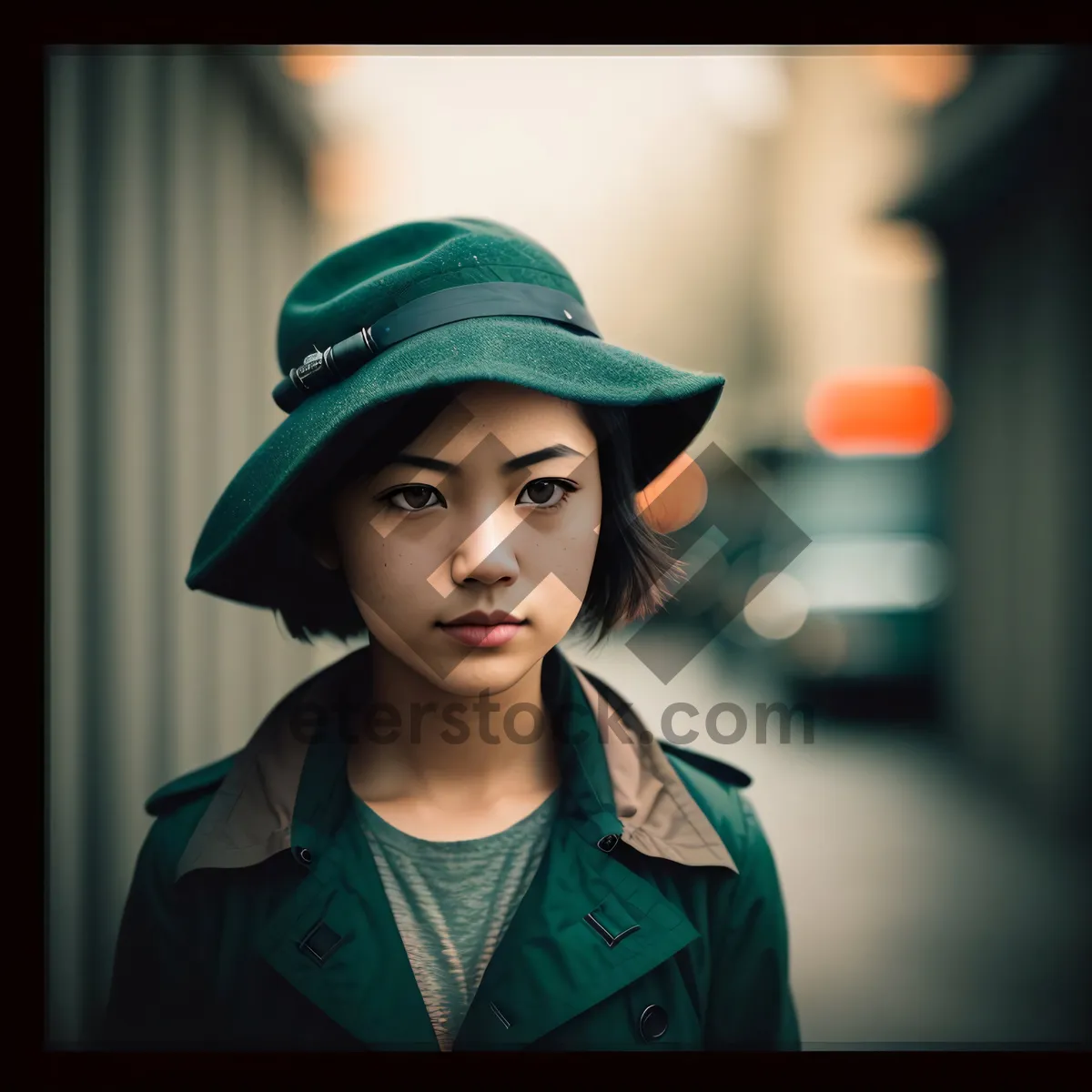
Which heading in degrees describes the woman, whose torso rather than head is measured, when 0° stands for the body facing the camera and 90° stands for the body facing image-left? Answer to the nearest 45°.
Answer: approximately 0°
